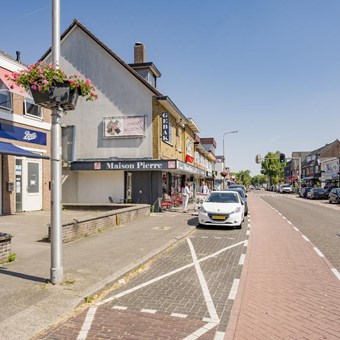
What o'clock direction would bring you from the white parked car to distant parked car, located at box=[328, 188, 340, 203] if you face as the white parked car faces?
The distant parked car is roughly at 7 o'clock from the white parked car.

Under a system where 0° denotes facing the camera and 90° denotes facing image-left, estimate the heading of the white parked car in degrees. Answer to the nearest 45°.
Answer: approximately 0°

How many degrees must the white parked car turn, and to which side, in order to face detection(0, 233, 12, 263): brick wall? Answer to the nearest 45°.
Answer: approximately 45° to its right

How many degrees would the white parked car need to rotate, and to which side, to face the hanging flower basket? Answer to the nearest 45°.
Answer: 0° — it already faces it

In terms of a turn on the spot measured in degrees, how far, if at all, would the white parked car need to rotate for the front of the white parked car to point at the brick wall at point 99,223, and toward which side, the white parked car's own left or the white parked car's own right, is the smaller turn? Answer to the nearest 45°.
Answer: approximately 45° to the white parked car's own right

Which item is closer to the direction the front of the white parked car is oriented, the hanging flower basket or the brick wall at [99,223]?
the hanging flower basket

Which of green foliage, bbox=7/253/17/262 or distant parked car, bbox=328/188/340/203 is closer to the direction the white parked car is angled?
the green foliage

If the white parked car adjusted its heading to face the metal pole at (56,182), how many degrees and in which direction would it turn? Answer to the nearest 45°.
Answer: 0° — it already faces it

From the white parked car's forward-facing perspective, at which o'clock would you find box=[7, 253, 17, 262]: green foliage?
The green foliage is roughly at 1 o'clock from the white parked car.
